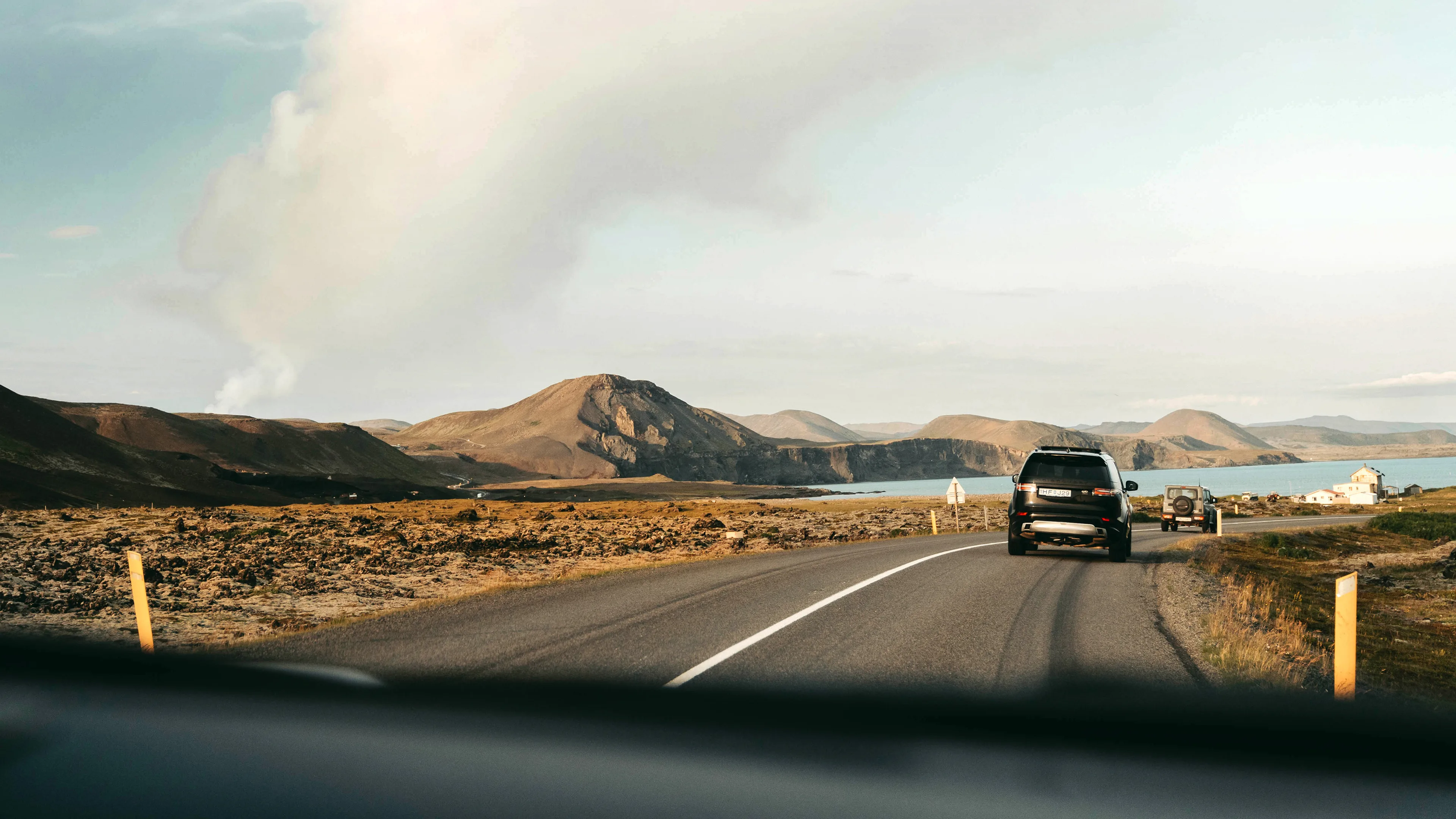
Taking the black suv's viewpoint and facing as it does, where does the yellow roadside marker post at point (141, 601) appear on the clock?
The yellow roadside marker post is roughly at 7 o'clock from the black suv.

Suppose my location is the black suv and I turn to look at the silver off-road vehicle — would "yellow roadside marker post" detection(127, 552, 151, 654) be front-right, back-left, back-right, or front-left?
back-left

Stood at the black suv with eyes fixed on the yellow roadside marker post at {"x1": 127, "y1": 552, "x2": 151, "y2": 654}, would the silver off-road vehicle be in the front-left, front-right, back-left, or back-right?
back-right

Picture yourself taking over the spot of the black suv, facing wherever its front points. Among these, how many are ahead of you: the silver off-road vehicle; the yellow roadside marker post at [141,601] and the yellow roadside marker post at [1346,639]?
1

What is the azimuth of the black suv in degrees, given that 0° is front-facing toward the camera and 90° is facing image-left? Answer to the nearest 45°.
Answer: approximately 180°

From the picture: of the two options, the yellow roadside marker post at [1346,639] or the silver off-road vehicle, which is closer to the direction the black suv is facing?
the silver off-road vehicle

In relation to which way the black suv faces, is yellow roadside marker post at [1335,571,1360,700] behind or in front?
behind

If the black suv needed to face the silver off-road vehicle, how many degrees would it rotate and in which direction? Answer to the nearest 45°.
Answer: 0° — it already faces it

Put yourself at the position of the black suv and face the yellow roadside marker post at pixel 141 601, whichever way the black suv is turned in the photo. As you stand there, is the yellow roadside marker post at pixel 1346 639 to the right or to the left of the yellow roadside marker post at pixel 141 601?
left
